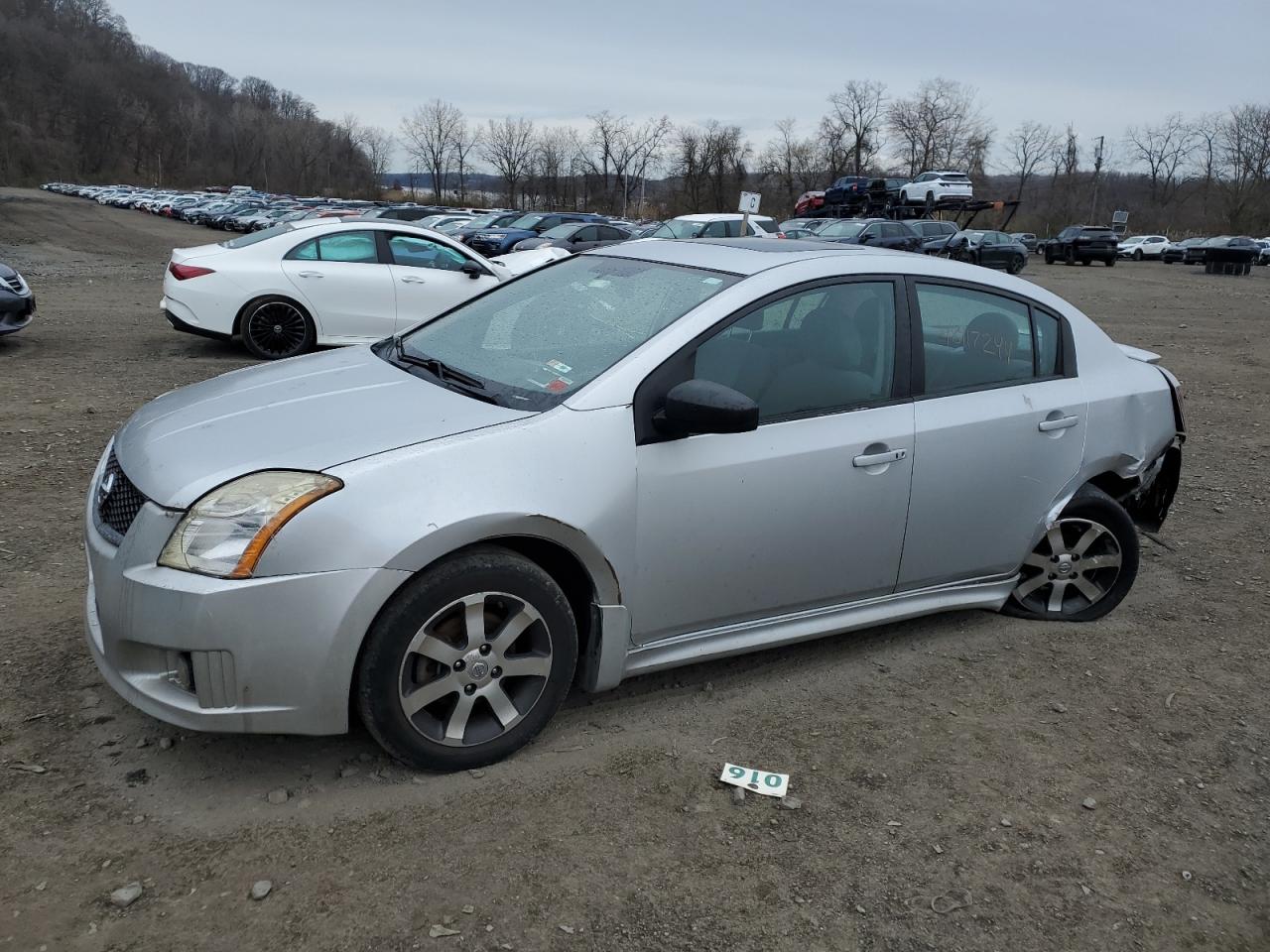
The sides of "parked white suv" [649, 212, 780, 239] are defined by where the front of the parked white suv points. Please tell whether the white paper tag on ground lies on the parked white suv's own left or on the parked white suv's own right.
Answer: on the parked white suv's own left

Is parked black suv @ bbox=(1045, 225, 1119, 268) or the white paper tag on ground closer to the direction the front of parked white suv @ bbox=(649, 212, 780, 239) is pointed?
the white paper tag on ground

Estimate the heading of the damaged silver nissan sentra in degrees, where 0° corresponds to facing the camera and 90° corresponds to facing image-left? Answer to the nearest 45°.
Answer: approximately 45°

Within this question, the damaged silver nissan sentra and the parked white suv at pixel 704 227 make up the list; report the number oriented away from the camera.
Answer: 0

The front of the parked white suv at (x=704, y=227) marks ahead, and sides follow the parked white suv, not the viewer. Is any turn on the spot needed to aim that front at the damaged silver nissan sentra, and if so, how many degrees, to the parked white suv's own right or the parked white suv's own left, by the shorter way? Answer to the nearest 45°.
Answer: approximately 45° to the parked white suv's own left

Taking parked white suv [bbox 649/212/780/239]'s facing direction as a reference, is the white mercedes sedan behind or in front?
in front

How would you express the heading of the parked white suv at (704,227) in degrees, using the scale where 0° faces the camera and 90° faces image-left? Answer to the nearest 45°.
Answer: approximately 45°

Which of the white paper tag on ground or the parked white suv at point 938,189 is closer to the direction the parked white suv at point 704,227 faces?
the white paper tag on ground

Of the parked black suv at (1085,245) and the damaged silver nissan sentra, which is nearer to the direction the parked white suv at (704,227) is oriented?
the damaged silver nissan sentra

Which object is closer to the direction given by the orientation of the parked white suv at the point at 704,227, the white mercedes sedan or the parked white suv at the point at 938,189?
the white mercedes sedan
